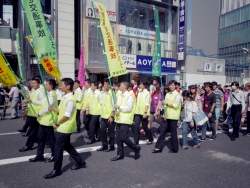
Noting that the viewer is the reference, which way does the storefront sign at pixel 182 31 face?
facing the viewer

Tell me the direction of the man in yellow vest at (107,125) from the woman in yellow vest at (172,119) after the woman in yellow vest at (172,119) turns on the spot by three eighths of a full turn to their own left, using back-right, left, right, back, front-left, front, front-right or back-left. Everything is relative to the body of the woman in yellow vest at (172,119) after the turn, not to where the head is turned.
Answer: back

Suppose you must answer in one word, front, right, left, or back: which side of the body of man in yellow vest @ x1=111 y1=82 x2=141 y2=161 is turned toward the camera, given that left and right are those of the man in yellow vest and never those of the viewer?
left

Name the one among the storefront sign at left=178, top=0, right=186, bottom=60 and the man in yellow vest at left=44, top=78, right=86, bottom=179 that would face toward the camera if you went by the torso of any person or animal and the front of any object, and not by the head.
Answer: the storefront sign

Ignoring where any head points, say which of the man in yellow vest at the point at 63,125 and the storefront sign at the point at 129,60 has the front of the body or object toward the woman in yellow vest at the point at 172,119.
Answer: the storefront sign

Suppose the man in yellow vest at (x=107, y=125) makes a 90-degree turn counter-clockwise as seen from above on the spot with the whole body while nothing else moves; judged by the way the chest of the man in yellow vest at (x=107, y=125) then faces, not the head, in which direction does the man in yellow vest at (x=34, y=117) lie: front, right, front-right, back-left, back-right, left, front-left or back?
back-right

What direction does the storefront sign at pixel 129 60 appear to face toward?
toward the camera

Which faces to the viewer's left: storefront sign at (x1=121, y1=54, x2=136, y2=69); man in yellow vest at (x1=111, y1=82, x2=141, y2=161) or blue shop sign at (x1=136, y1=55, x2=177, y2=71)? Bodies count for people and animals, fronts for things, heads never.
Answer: the man in yellow vest

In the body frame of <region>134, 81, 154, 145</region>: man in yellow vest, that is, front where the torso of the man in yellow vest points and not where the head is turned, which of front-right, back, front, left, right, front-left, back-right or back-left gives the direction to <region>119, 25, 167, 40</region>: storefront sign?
back-right

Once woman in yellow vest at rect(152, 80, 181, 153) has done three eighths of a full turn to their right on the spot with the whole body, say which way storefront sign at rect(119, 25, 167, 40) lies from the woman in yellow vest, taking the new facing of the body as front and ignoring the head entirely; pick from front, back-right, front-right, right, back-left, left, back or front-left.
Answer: front

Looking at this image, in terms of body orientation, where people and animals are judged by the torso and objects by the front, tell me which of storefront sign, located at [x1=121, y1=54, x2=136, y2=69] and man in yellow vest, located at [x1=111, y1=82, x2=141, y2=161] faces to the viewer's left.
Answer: the man in yellow vest

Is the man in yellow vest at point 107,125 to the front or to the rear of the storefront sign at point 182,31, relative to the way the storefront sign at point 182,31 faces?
to the front

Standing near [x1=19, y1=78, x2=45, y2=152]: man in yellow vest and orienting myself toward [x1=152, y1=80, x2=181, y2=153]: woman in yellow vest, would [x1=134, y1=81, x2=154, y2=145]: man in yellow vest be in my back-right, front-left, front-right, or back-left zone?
front-left

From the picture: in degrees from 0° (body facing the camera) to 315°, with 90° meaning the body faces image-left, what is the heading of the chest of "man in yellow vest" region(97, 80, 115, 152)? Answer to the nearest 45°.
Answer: approximately 45°

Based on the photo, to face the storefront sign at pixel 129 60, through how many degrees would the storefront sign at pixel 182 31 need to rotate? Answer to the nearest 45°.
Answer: approximately 45° to its right

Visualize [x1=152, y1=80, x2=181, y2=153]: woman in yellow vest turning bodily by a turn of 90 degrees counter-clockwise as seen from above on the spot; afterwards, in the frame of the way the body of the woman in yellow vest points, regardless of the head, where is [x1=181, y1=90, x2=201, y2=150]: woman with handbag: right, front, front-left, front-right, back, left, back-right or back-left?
left

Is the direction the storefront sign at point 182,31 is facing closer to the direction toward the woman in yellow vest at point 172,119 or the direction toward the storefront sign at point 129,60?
the woman in yellow vest

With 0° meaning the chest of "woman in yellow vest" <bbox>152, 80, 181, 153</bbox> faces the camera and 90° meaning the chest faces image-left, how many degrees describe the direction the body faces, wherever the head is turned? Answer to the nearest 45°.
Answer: approximately 45°

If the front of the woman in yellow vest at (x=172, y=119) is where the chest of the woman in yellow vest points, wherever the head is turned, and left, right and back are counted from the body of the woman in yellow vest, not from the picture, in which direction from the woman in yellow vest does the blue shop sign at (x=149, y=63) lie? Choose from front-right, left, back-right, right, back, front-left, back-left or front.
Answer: back-right

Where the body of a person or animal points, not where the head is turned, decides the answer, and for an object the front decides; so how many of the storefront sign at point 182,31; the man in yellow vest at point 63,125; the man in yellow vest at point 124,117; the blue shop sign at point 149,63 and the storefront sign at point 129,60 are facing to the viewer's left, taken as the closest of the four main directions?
2

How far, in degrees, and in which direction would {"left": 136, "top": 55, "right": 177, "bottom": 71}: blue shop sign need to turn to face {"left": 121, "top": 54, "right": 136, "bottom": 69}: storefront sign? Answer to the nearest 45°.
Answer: approximately 45° to its right
